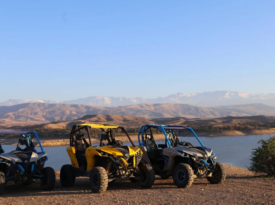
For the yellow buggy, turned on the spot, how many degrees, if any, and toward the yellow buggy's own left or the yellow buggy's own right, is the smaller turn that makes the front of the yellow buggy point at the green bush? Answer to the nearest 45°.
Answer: approximately 90° to the yellow buggy's own left

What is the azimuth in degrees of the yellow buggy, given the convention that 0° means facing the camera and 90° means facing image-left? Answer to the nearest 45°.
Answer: approximately 315°
